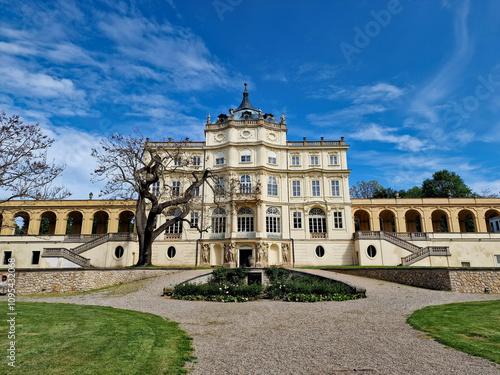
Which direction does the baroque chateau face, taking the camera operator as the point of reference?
facing the viewer

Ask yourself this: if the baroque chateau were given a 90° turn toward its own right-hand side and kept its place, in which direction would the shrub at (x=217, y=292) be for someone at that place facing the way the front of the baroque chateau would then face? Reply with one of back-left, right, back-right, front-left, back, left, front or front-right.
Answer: left

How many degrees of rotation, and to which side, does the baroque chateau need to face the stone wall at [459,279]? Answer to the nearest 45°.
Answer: approximately 45° to its left

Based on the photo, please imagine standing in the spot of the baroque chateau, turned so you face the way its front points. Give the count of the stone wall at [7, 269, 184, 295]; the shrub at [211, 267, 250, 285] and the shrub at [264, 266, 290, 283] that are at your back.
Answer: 0

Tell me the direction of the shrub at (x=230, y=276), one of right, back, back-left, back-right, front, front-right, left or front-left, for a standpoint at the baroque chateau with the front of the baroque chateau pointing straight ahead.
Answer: front

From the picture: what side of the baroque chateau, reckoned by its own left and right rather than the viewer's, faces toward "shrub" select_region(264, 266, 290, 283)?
front

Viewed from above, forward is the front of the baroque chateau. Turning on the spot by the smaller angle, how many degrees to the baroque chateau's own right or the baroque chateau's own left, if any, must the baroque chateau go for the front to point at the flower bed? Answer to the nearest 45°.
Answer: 0° — it already faces it

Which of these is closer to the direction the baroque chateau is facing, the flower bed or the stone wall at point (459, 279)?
the flower bed

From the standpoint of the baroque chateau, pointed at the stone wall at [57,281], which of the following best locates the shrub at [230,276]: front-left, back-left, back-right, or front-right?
front-left

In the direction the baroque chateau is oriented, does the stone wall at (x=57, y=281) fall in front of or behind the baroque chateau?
in front
